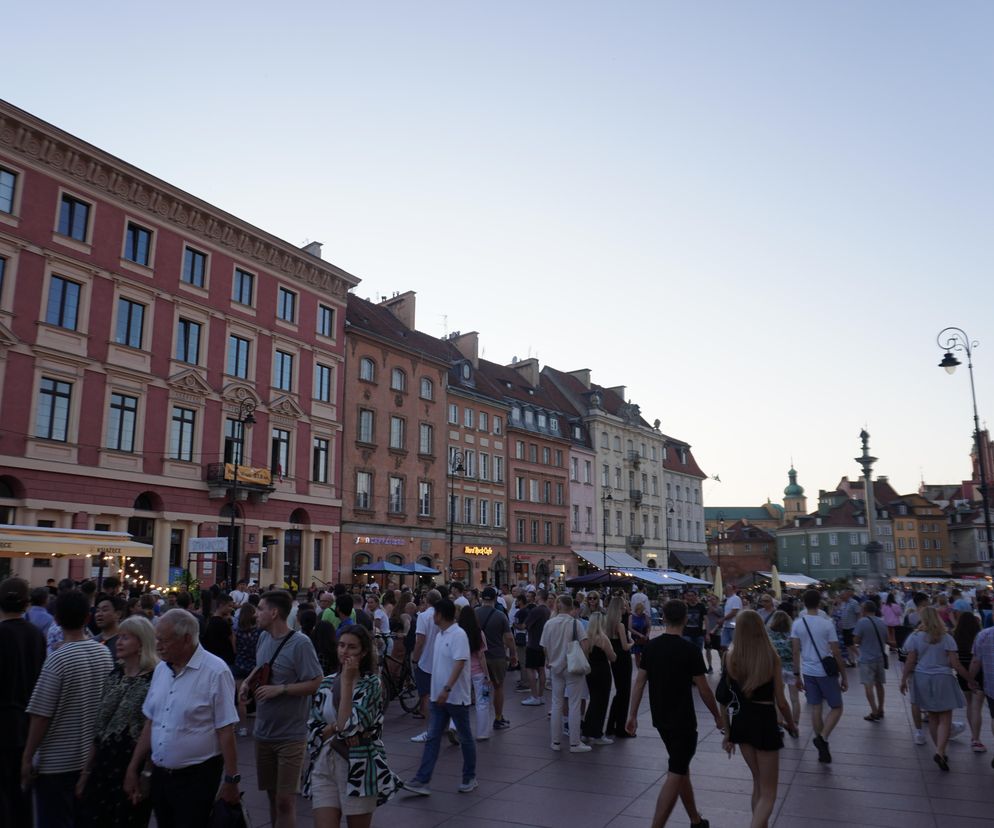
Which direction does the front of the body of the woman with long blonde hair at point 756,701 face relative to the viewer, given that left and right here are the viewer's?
facing away from the viewer

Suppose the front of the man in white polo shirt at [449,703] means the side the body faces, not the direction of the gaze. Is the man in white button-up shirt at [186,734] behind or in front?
in front

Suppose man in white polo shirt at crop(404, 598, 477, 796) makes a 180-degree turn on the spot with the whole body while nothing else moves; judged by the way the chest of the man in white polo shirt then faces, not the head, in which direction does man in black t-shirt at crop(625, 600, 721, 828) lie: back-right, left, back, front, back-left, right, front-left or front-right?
right

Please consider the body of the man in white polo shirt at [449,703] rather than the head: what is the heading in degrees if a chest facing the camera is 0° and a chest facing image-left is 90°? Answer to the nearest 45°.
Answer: approximately 45°

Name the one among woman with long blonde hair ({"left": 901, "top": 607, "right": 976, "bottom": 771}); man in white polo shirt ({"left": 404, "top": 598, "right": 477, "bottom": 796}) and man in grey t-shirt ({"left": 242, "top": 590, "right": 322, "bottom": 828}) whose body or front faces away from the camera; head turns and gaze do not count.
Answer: the woman with long blonde hair

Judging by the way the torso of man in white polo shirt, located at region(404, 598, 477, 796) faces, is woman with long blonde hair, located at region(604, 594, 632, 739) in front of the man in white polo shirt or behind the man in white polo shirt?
behind

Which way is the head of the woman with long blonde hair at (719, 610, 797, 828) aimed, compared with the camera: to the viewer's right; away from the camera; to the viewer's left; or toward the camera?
away from the camera

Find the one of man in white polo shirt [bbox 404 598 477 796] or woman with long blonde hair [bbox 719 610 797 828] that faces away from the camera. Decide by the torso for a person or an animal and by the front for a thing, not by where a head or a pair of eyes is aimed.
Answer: the woman with long blonde hair

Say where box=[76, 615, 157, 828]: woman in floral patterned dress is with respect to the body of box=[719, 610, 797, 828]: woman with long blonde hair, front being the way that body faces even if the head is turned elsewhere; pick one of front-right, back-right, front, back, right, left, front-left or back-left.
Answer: back-left

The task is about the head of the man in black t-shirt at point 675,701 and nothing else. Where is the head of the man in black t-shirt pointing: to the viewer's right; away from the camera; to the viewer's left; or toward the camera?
away from the camera

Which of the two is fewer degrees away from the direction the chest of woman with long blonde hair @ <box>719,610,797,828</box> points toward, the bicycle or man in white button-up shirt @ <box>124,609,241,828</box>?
the bicycle

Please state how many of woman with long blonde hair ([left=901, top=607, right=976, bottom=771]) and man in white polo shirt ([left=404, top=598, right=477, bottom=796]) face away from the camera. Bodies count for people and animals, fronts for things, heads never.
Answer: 1

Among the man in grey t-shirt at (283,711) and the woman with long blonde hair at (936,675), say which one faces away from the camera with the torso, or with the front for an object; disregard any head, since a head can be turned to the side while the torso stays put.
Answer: the woman with long blonde hair

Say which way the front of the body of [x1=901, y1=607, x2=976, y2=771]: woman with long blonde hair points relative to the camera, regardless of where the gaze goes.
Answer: away from the camera
